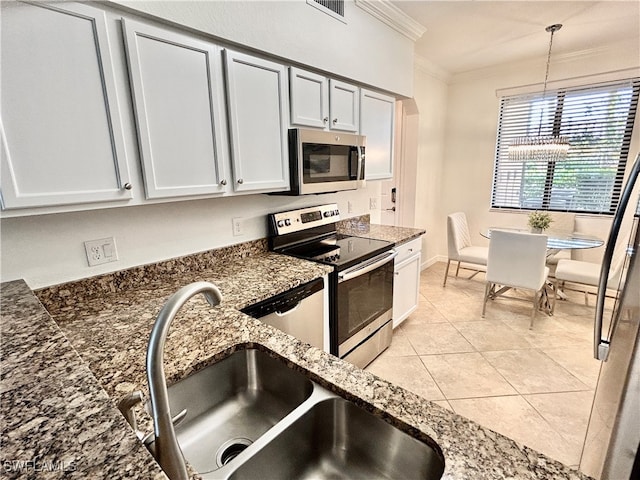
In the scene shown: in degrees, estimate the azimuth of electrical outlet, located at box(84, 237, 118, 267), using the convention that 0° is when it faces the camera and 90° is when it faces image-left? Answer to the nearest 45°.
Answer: approximately 0°

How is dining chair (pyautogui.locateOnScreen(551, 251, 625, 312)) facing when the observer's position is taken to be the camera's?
facing to the left of the viewer

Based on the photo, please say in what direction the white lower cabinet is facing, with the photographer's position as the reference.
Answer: facing the viewer and to the right of the viewer

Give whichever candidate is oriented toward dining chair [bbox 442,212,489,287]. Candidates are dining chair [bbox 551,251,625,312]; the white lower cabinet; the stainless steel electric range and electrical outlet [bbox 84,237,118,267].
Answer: dining chair [bbox 551,251,625,312]

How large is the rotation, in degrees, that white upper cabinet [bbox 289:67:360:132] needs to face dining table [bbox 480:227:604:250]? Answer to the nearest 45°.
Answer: approximately 45° to its left

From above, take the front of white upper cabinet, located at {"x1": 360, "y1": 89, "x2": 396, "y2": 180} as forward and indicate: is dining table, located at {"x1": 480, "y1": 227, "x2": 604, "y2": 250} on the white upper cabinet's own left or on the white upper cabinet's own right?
on the white upper cabinet's own left

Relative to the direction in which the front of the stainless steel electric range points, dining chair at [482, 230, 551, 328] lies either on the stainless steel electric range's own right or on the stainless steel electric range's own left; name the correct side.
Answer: on the stainless steel electric range's own left

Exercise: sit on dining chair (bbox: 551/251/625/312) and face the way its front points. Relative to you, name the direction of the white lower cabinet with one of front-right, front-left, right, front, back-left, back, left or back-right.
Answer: front-left

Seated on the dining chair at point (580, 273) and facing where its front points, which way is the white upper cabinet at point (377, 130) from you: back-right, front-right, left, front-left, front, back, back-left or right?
front-left
